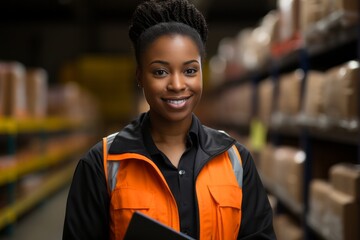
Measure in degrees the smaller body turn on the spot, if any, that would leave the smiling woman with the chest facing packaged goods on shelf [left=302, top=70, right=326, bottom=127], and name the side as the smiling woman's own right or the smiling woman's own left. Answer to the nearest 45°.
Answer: approximately 135° to the smiling woman's own left

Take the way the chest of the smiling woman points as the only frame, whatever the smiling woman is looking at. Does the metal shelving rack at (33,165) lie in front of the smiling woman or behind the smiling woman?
behind

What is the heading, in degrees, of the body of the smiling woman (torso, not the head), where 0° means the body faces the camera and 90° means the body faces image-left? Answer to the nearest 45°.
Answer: approximately 0°

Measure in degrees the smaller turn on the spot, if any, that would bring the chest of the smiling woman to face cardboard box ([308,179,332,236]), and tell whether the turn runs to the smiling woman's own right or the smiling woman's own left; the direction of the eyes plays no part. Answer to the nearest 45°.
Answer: approximately 135° to the smiling woman's own left
